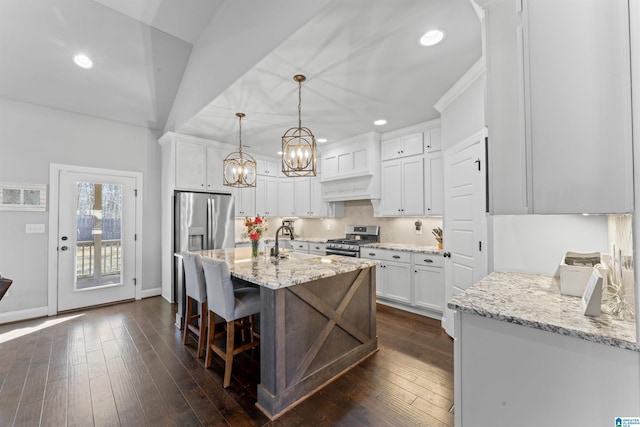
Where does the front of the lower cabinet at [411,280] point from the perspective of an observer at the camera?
facing the viewer and to the left of the viewer

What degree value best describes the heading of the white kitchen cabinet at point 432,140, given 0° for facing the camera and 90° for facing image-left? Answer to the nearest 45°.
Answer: approximately 45°

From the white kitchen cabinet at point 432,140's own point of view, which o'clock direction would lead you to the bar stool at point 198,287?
The bar stool is roughly at 12 o'clock from the white kitchen cabinet.

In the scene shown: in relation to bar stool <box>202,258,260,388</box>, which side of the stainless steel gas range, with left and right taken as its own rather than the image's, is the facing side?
front

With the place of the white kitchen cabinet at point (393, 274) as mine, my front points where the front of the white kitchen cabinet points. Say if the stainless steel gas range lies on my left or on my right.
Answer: on my right

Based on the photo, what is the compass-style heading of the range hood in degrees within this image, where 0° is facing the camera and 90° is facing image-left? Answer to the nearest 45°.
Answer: approximately 45°

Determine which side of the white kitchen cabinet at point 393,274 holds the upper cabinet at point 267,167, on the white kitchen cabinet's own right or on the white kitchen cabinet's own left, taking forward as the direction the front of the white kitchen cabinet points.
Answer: on the white kitchen cabinet's own right

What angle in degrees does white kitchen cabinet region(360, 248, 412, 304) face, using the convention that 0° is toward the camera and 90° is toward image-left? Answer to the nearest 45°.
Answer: approximately 45°

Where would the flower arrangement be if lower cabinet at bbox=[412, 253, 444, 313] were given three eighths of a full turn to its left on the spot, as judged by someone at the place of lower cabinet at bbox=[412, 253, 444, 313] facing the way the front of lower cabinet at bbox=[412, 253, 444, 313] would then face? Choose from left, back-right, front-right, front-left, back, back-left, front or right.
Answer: back-right

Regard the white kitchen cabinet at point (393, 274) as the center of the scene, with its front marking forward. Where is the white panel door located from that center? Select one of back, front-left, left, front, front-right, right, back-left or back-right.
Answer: left

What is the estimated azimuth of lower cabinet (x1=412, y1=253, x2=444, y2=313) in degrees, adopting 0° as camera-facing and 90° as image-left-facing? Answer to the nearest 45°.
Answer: approximately 45°
